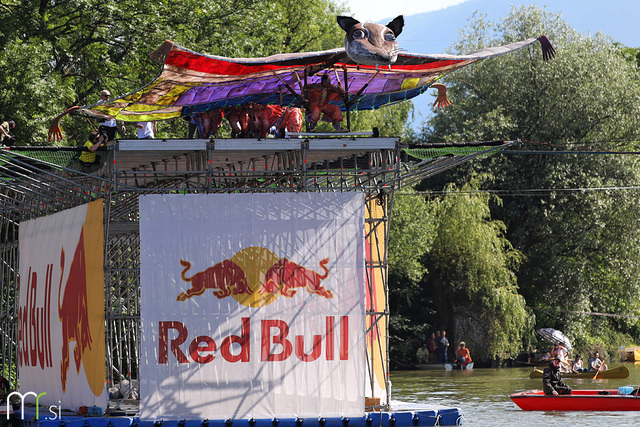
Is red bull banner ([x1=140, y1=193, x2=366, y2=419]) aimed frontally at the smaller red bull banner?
no

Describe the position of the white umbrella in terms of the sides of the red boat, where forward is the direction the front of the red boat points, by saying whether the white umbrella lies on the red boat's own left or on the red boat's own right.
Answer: on the red boat's own right

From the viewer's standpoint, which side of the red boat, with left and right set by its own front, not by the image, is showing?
left

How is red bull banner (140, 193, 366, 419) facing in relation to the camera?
toward the camera

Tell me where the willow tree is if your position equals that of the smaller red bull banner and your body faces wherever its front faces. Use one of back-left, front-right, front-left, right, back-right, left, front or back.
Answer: back

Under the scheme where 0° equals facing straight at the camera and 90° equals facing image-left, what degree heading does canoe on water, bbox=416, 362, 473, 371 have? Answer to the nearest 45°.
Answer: approximately 90°

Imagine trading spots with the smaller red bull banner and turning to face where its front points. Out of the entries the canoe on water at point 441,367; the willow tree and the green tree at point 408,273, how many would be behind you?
3

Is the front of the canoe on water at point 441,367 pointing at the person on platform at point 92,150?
no

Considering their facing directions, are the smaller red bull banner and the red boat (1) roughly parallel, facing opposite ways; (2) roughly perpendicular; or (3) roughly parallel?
roughly perpendicular
